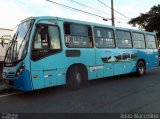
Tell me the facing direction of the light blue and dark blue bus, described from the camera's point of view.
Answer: facing the viewer and to the left of the viewer

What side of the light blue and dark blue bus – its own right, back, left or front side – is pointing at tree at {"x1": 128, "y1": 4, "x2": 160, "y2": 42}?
back
